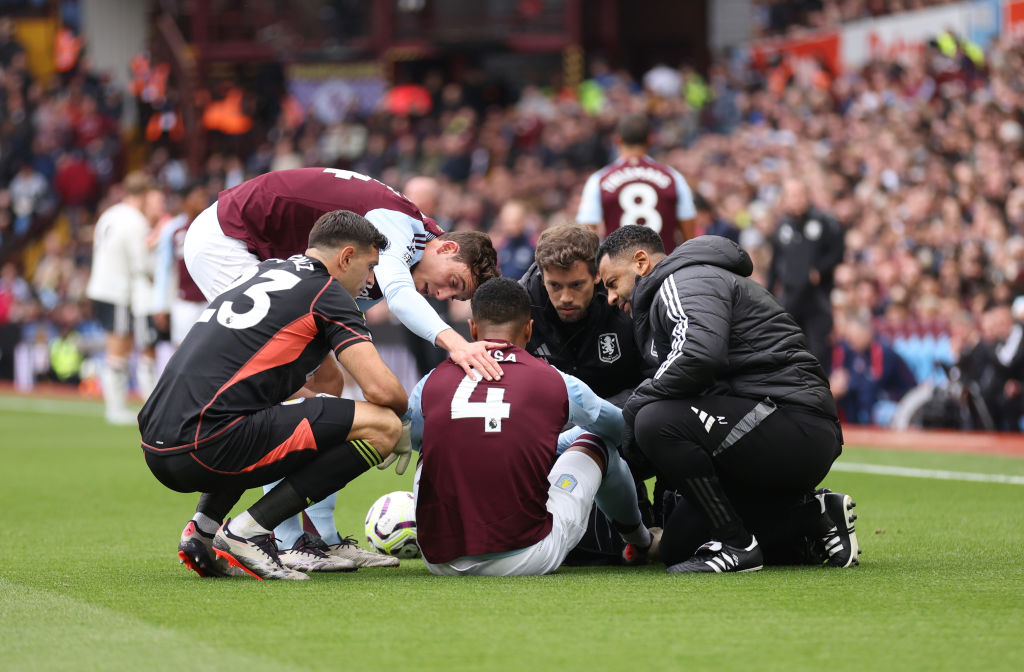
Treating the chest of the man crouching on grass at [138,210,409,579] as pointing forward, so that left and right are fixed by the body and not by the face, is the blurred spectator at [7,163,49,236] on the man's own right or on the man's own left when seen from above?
on the man's own left

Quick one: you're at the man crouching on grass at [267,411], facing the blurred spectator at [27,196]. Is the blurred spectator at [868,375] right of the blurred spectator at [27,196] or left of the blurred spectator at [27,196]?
right

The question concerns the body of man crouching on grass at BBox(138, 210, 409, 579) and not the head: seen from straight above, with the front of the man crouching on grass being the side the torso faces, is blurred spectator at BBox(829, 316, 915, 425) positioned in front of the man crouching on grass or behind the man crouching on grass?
in front

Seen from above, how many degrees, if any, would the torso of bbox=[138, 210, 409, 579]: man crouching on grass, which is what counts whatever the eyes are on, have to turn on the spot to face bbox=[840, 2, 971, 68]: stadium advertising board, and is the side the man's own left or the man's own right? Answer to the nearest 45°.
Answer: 0° — they already face it

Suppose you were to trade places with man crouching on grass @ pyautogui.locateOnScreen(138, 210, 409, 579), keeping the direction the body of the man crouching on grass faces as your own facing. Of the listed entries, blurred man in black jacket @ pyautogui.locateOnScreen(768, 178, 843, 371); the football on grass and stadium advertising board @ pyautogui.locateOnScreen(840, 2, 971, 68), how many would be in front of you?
3

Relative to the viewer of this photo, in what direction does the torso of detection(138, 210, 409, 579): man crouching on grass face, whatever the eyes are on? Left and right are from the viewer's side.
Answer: facing away from the viewer and to the right of the viewer

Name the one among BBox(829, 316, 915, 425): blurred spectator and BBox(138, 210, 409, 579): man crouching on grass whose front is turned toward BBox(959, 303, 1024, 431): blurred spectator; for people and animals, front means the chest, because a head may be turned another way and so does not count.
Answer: the man crouching on grass

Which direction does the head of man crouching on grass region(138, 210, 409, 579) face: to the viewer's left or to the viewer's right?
to the viewer's right

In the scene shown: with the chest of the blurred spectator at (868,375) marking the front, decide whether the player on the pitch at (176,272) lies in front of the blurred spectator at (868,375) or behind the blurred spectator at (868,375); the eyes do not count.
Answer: in front

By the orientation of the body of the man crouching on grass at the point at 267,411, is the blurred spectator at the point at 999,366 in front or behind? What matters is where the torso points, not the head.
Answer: in front

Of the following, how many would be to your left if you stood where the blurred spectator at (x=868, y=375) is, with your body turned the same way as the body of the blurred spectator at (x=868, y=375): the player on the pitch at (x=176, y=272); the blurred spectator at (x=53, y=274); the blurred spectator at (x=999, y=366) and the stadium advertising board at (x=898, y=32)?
1

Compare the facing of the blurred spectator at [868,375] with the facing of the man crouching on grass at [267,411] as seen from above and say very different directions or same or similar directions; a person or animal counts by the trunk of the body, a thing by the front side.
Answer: very different directions

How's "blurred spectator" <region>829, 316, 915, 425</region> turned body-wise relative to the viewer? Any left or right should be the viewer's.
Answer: facing the viewer and to the left of the viewer

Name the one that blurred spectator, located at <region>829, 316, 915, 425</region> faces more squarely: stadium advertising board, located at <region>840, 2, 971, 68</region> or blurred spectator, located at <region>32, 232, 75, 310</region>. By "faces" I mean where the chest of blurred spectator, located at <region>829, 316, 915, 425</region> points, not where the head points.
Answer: the blurred spectator

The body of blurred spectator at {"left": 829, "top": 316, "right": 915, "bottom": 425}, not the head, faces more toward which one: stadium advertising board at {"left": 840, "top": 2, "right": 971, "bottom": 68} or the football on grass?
the football on grass
